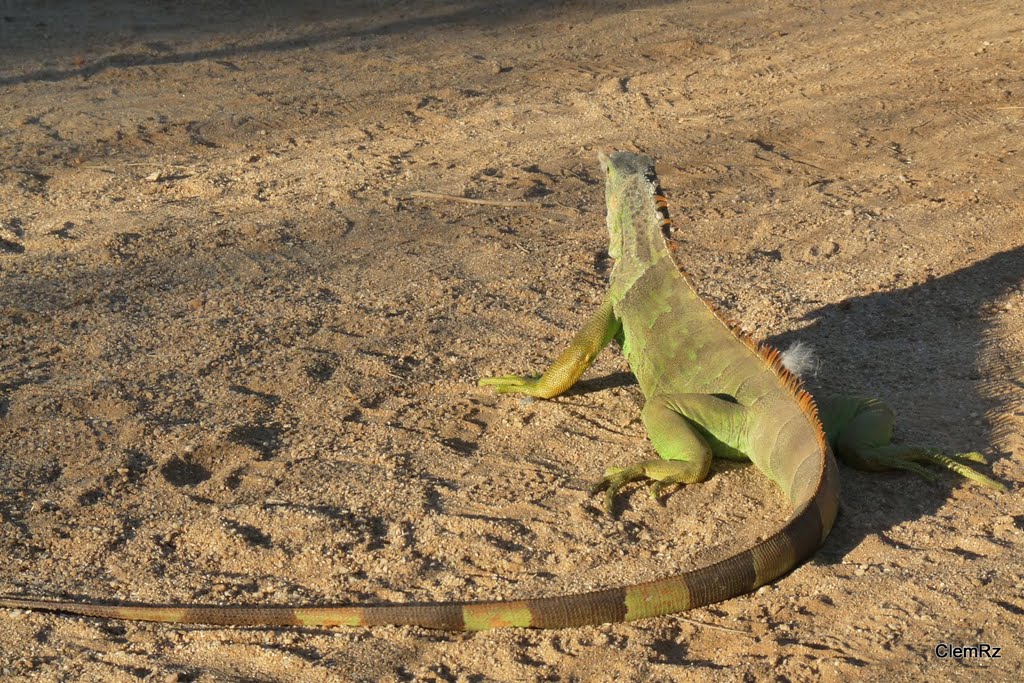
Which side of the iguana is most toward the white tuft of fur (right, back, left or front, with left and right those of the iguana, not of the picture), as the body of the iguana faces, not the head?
right

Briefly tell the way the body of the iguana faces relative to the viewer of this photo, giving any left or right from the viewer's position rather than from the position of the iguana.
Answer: facing away from the viewer and to the left of the viewer
